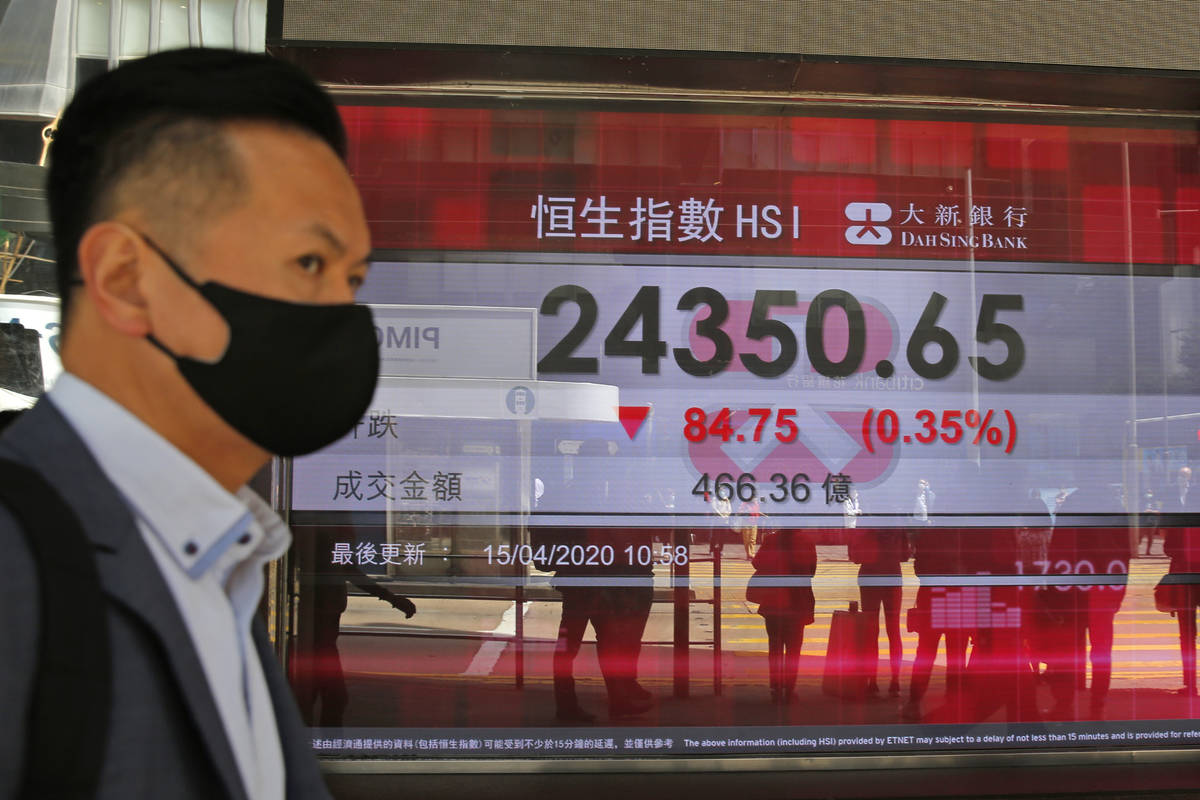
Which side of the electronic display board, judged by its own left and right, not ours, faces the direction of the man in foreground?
front

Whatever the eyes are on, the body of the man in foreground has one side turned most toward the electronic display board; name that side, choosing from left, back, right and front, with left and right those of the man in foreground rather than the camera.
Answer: left

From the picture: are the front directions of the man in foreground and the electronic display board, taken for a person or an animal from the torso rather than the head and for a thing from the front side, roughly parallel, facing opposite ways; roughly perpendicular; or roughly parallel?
roughly perpendicular

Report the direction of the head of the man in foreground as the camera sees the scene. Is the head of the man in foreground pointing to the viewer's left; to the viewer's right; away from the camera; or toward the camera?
to the viewer's right

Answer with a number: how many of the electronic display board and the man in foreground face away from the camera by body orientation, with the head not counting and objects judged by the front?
0

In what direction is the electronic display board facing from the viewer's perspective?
toward the camera

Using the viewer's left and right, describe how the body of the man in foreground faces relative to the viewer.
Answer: facing the viewer and to the right of the viewer
